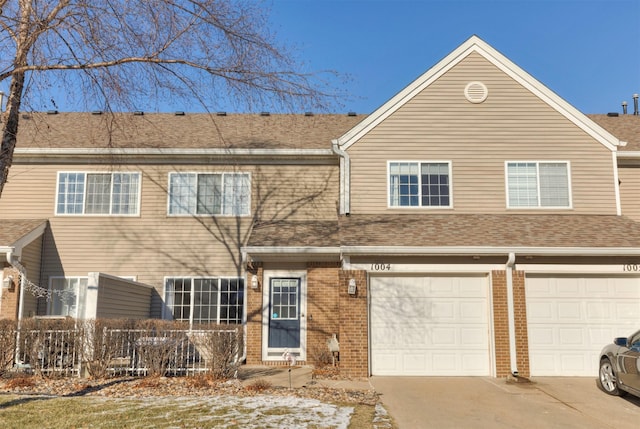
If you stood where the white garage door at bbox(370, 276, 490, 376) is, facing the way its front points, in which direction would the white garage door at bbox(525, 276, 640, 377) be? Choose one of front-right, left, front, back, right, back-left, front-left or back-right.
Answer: left

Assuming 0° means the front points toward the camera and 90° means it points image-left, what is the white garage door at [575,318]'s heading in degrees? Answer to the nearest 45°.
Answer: approximately 0°

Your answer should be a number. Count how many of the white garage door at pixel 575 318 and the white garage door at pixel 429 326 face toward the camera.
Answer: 2

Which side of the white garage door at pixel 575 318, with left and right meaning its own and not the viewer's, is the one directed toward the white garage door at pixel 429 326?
right

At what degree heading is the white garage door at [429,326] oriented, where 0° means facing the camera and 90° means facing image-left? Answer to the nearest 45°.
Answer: approximately 0°
